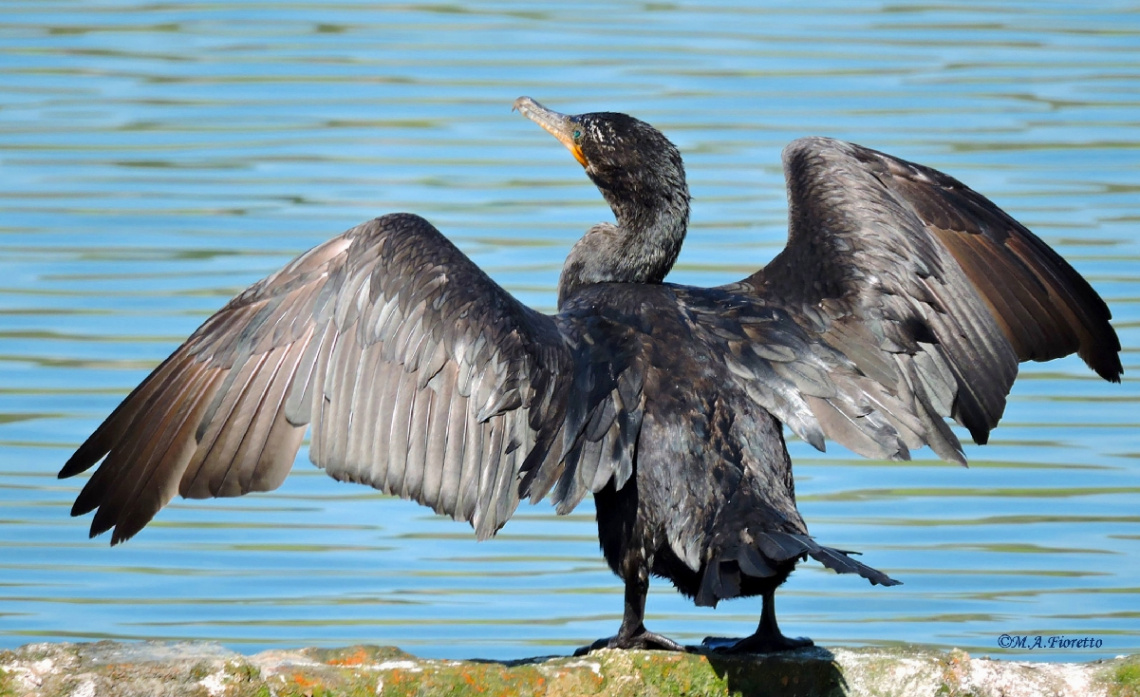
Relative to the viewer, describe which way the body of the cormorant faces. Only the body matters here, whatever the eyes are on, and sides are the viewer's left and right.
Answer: facing away from the viewer and to the left of the viewer
